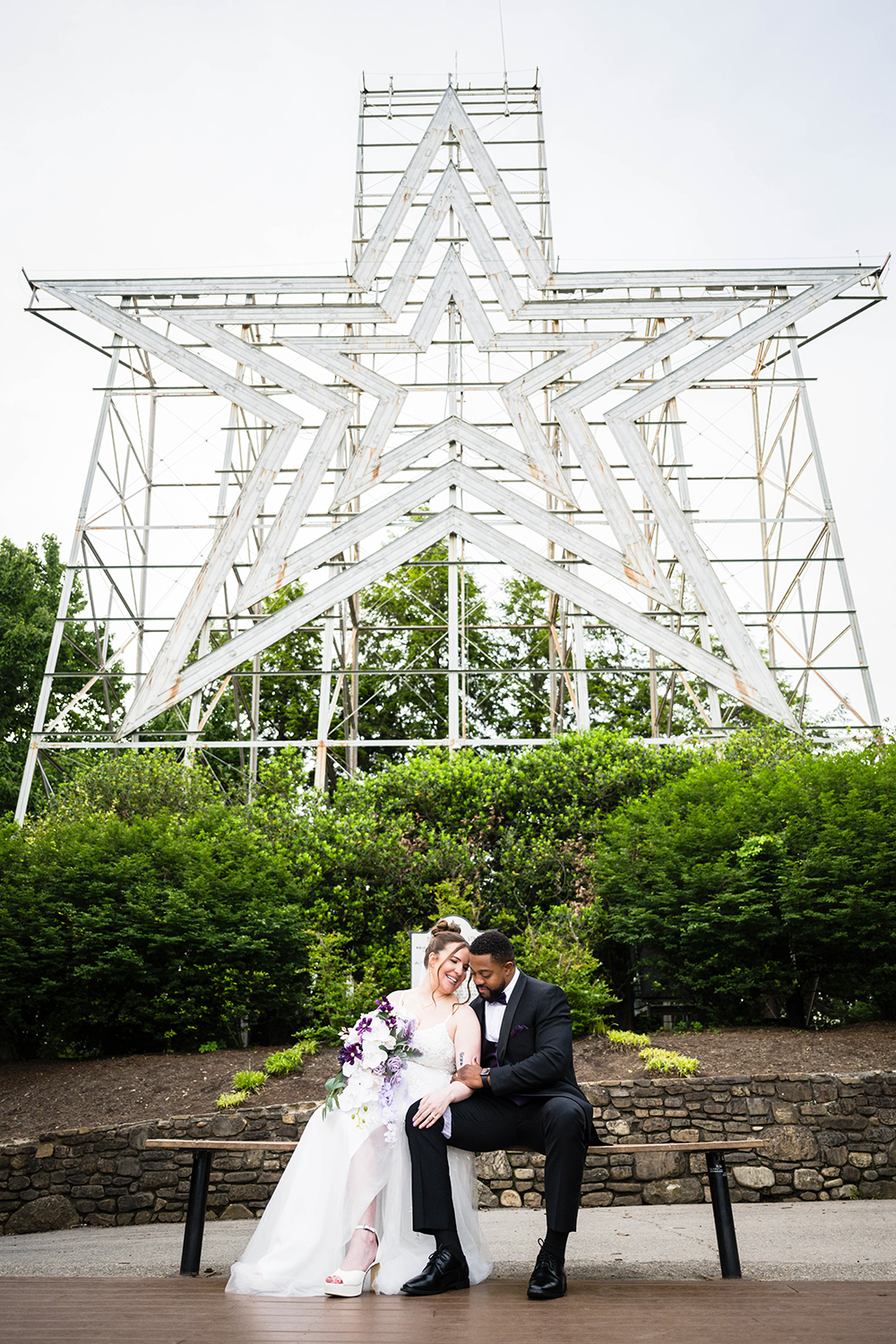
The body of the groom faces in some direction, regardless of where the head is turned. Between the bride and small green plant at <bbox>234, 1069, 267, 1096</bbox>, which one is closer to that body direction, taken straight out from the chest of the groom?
the bride

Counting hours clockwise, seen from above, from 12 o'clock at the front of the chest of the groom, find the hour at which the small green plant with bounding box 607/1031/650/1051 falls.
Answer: The small green plant is roughly at 5 o'clock from the groom.

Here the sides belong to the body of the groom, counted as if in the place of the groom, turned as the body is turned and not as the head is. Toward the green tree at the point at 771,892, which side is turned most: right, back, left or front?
back

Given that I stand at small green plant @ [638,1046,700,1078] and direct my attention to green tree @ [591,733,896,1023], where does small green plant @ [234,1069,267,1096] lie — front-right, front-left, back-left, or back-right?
back-left

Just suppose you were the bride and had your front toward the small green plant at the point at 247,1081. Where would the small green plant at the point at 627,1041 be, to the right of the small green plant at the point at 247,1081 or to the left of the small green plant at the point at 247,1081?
right

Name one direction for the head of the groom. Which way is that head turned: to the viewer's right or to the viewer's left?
to the viewer's left

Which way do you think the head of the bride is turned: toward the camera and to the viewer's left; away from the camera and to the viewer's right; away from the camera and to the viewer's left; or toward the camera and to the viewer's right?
toward the camera and to the viewer's right

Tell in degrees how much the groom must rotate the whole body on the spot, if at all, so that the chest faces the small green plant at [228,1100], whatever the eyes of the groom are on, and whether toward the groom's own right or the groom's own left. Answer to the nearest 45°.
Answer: approximately 90° to the groom's own right

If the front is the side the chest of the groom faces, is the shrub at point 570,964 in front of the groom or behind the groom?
behind

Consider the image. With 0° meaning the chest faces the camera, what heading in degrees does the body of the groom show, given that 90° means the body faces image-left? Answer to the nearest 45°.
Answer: approximately 45°

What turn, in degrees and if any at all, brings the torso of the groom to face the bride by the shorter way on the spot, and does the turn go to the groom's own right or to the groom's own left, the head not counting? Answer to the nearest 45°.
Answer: approximately 45° to the groom's own right
